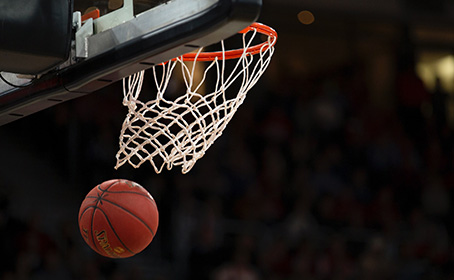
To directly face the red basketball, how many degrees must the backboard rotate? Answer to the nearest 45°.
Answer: approximately 45° to its left

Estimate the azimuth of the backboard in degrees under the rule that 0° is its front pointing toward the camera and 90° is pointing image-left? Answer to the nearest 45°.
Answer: approximately 225°
